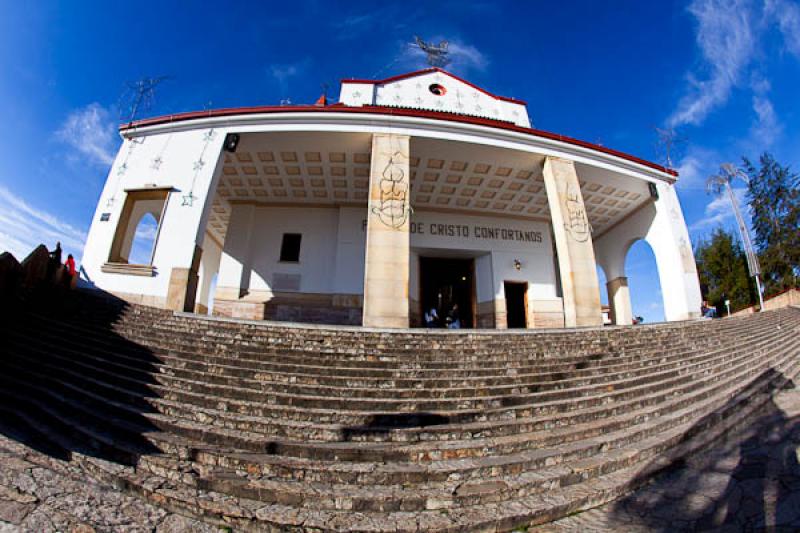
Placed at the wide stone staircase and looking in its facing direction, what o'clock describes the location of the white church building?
The white church building is roughly at 6 o'clock from the wide stone staircase.

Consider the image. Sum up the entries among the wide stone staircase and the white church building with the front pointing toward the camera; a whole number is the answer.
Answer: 2

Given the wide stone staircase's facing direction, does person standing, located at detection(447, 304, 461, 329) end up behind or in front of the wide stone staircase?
behind

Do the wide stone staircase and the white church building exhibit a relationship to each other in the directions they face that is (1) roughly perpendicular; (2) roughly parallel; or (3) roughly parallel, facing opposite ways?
roughly parallel

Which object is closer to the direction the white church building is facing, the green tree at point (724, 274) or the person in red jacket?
the person in red jacket

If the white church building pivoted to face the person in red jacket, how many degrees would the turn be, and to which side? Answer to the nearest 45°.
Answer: approximately 90° to its right

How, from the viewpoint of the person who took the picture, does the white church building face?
facing the viewer

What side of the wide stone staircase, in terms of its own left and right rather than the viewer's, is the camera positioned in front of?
front

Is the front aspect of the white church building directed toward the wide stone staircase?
yes

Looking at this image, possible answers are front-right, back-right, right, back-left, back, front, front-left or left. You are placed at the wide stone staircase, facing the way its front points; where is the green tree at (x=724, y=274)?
back-left

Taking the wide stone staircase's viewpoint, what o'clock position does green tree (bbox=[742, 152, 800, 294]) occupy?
The green tree is roughly at 8 o'clock from the wide stone staircase.
